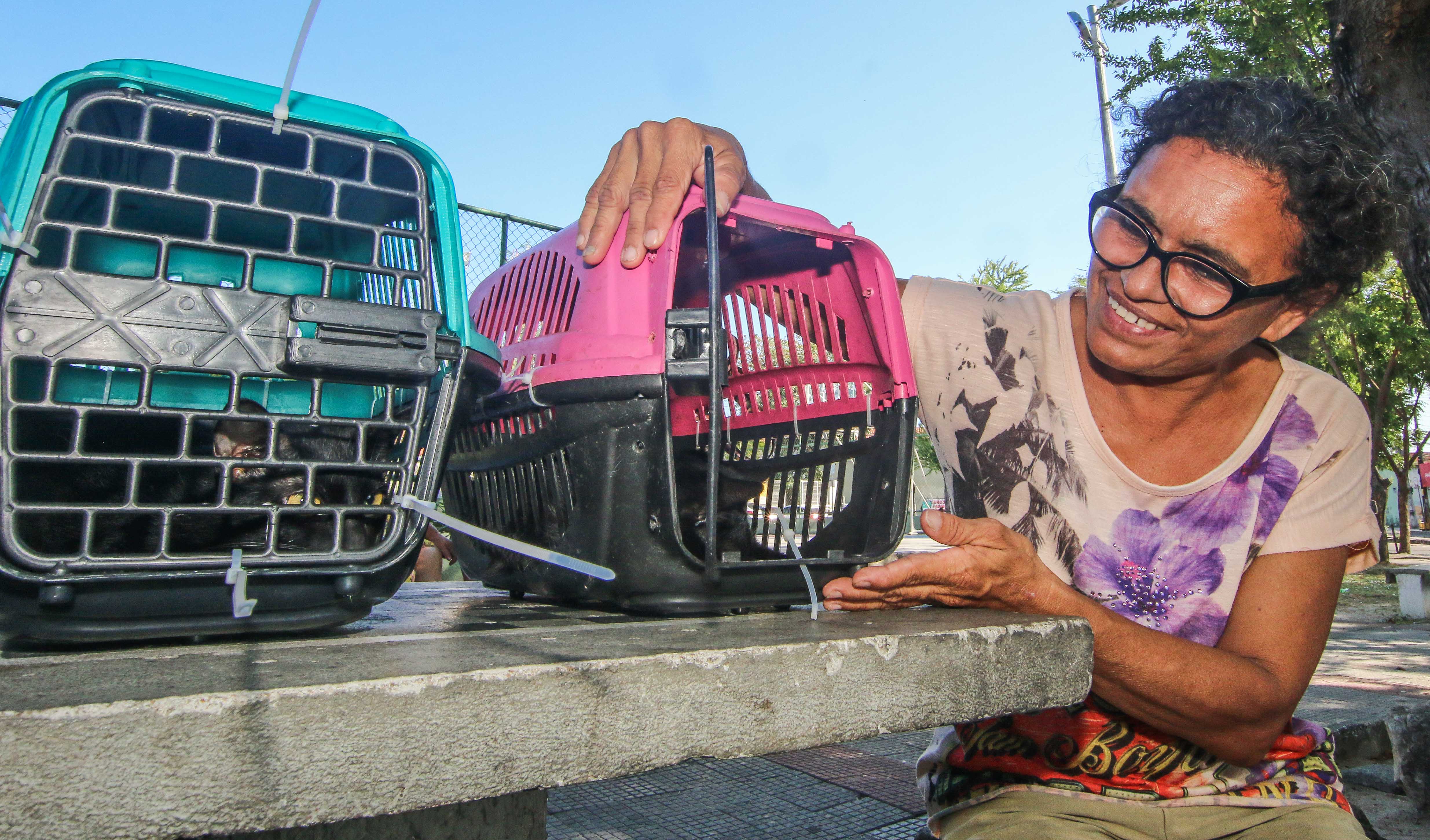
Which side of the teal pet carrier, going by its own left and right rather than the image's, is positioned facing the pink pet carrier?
left

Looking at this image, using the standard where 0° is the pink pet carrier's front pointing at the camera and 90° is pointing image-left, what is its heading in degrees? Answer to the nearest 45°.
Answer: approximately 315°

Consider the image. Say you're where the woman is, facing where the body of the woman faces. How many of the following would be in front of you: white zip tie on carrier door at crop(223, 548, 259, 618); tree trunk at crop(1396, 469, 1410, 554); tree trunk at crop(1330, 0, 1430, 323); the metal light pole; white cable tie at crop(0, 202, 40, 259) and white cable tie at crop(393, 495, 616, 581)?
3

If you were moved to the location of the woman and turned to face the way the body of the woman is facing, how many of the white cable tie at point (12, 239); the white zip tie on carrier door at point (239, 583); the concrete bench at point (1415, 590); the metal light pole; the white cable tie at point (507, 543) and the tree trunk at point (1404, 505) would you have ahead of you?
3

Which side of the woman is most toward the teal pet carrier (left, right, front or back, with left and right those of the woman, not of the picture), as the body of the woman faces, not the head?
front

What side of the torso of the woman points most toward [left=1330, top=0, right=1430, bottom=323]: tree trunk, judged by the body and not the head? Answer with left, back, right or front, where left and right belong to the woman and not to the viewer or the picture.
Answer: back

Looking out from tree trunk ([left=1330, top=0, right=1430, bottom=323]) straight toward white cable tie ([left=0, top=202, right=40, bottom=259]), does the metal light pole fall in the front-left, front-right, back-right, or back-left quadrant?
back-right

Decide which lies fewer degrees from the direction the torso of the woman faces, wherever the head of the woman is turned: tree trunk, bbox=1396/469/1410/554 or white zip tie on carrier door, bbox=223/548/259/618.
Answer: the white zip tie on carrier door

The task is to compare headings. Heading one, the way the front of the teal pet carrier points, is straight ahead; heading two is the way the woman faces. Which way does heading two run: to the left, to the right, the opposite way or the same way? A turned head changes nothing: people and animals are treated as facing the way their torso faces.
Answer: to the right

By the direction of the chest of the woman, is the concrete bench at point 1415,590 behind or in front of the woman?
behind

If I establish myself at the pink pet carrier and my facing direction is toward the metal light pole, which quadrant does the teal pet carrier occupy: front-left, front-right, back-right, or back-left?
back-left

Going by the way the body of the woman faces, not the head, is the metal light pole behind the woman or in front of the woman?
behind

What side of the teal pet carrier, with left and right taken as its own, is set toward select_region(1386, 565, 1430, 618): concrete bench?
left

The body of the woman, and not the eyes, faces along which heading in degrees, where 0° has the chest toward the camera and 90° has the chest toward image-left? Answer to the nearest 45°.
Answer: approximately 45°
